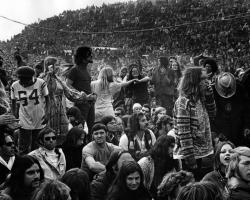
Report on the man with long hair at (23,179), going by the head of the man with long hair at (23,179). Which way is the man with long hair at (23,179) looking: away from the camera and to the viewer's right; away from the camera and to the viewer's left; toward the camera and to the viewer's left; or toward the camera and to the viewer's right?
toward the camera and to the viewer's right

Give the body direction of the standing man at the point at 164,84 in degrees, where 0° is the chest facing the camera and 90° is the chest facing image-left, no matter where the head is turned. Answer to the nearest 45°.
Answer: approximately 0°

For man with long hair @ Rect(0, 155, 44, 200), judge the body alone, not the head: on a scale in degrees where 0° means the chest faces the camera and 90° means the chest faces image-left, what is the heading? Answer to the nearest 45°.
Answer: approximately 315°
